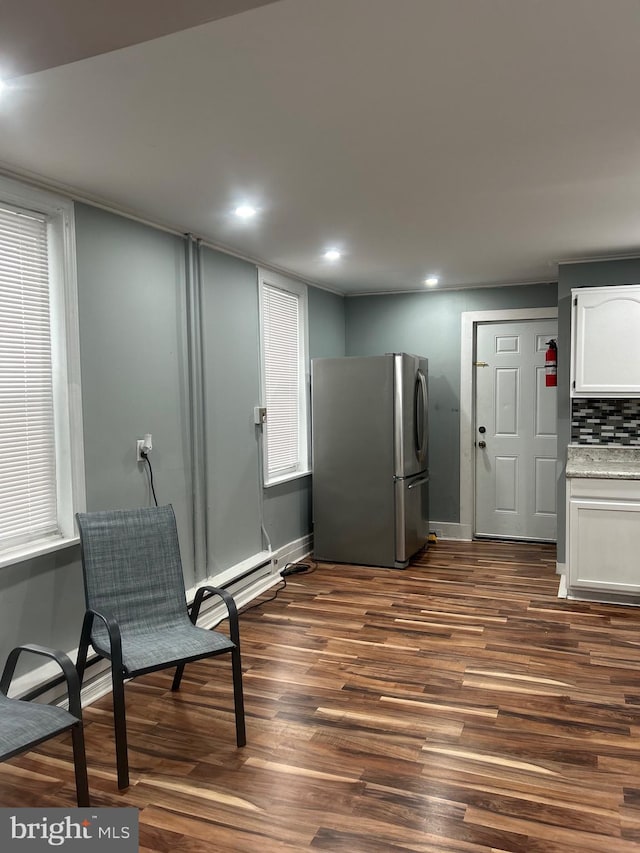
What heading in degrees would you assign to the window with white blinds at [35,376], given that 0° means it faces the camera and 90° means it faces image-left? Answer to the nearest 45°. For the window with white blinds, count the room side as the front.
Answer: approximately 315°
